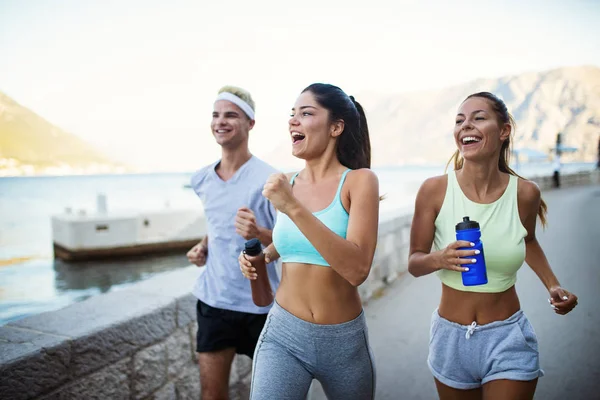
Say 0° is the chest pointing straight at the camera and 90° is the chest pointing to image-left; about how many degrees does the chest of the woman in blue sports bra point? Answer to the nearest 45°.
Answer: approximately 45°

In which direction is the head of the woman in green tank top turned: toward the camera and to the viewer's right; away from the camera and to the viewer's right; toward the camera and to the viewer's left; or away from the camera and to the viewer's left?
toward the camera and to the viewer's left

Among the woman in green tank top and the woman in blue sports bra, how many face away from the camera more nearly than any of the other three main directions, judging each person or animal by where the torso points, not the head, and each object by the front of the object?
0

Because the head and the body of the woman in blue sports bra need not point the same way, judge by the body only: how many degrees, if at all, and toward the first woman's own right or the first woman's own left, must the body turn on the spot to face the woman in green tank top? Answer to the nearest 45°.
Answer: approximately 135° to the first woman's own left

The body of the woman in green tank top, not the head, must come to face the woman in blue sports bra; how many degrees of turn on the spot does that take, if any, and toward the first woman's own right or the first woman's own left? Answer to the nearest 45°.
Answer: approximately 45° to the first woman's own right
